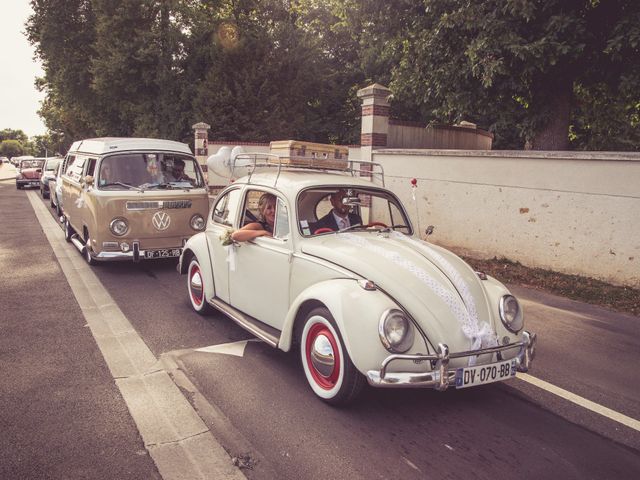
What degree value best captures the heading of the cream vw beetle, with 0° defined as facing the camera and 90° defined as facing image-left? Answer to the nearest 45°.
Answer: approximately 315°

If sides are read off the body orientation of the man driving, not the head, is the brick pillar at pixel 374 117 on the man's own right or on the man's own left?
on the man's own left

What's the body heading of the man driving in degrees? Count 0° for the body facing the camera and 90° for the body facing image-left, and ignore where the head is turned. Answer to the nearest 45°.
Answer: approximately 315°

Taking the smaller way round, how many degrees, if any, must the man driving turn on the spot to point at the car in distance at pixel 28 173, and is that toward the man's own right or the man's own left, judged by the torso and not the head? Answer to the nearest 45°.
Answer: approximately 180°

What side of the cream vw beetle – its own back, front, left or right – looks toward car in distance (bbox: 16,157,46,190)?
back

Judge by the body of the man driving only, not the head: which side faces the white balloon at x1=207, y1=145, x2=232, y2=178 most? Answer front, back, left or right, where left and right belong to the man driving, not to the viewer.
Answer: back

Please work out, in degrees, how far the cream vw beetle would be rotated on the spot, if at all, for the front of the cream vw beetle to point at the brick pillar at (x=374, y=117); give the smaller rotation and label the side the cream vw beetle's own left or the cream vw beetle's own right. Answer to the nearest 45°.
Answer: approximately 135° to the cream vw beetle's own left

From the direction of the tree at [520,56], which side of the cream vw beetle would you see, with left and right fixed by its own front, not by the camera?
left
